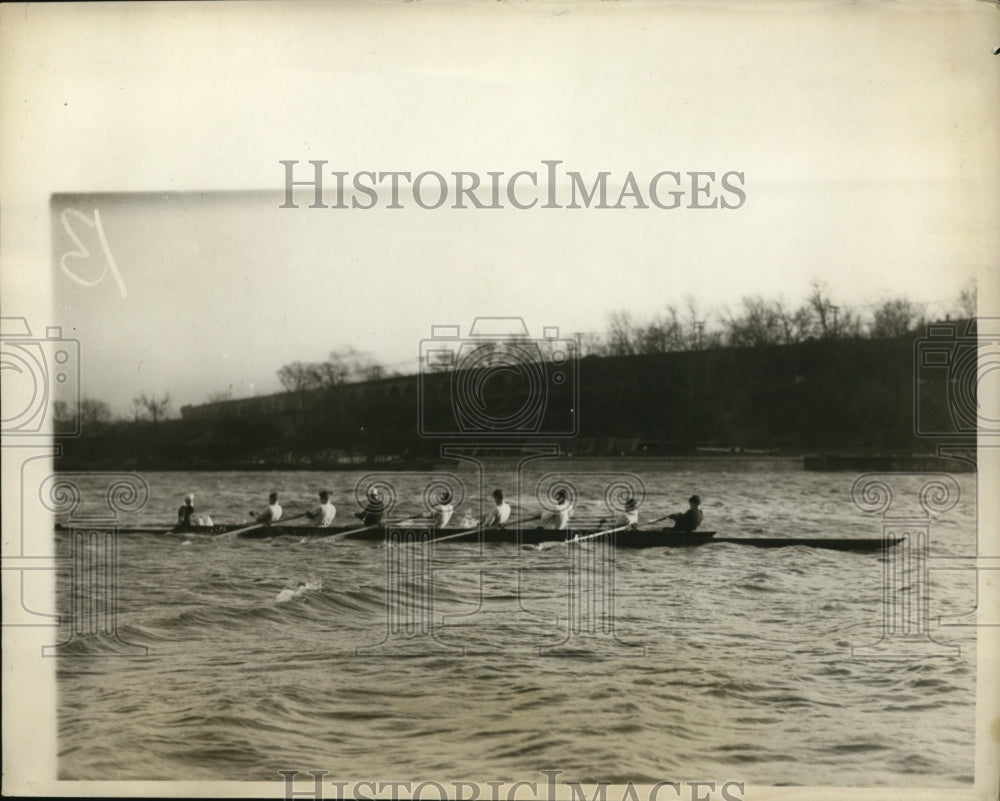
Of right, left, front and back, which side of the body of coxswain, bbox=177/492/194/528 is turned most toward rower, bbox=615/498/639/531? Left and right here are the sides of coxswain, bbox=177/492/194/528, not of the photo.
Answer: front

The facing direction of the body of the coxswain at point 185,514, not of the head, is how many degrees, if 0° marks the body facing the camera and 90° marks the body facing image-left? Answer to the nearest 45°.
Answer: approximately 270°
